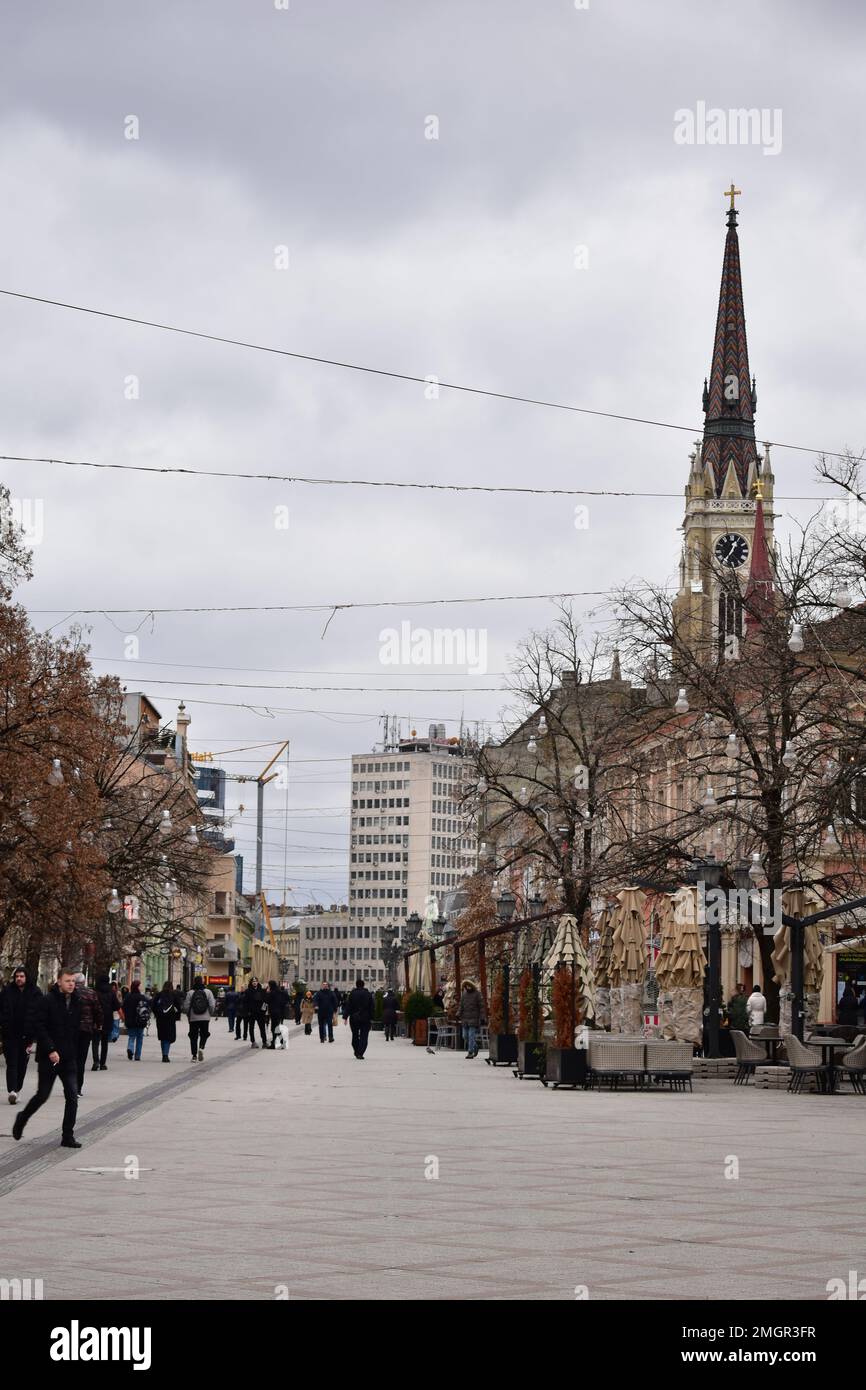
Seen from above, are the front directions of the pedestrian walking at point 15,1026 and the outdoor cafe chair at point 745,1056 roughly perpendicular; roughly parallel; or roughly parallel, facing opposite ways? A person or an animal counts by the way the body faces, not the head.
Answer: roughly perpendicular

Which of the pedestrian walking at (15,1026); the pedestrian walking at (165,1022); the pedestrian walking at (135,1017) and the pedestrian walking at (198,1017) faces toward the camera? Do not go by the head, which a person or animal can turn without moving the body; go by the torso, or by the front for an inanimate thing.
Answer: the pedestrian walking at (15,1026)

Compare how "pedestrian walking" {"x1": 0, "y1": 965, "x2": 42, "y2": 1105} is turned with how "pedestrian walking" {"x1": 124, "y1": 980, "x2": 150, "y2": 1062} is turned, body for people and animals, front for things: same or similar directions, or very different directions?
very different directions

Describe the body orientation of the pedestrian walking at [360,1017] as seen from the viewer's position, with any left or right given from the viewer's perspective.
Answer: facing away from the viewer

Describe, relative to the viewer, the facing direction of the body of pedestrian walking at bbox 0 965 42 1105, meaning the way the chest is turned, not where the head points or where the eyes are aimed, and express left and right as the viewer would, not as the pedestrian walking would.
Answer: facing the viewer

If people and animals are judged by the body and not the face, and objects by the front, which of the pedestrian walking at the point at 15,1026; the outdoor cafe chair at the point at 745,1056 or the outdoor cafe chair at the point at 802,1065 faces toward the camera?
the pedestrian walking

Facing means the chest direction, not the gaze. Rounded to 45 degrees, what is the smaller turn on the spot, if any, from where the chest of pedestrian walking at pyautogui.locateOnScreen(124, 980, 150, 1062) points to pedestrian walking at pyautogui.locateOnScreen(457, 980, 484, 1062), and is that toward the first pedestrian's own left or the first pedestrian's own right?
approximately 45° to the first pedestrian's own right

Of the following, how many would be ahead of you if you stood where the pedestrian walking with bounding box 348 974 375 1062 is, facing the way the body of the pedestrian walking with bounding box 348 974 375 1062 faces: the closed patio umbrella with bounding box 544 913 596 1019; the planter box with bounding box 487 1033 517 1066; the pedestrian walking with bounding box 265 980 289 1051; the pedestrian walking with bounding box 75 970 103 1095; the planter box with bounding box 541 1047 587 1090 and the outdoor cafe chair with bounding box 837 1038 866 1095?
1

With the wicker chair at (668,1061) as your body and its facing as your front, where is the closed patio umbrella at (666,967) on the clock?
The closed patio umbrella is roughly at 12 o'clock from the wicker chair.

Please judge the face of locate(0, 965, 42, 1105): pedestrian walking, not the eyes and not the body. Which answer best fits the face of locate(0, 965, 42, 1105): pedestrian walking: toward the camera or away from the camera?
toward the camera

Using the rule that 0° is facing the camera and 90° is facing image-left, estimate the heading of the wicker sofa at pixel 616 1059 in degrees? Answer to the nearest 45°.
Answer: approximately 180°

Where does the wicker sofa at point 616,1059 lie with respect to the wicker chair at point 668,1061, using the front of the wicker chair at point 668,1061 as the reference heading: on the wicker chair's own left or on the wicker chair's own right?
on the wicker chair's own left

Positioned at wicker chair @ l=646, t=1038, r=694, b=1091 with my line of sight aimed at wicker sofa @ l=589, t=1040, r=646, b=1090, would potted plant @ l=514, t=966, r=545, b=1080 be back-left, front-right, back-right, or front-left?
front-right

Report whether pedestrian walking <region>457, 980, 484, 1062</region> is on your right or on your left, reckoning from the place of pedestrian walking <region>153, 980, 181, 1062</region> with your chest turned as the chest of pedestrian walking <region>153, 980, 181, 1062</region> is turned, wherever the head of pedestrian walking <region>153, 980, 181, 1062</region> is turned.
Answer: on your right

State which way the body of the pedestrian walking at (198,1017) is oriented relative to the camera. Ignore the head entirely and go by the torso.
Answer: away from the camera

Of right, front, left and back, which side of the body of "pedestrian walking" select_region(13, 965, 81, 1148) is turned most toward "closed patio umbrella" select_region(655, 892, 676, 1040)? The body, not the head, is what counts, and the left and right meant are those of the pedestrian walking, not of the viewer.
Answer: left

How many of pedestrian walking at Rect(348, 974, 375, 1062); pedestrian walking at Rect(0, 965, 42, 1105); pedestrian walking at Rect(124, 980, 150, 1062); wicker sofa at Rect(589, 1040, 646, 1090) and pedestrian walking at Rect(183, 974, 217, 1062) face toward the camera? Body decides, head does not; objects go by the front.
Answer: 1
